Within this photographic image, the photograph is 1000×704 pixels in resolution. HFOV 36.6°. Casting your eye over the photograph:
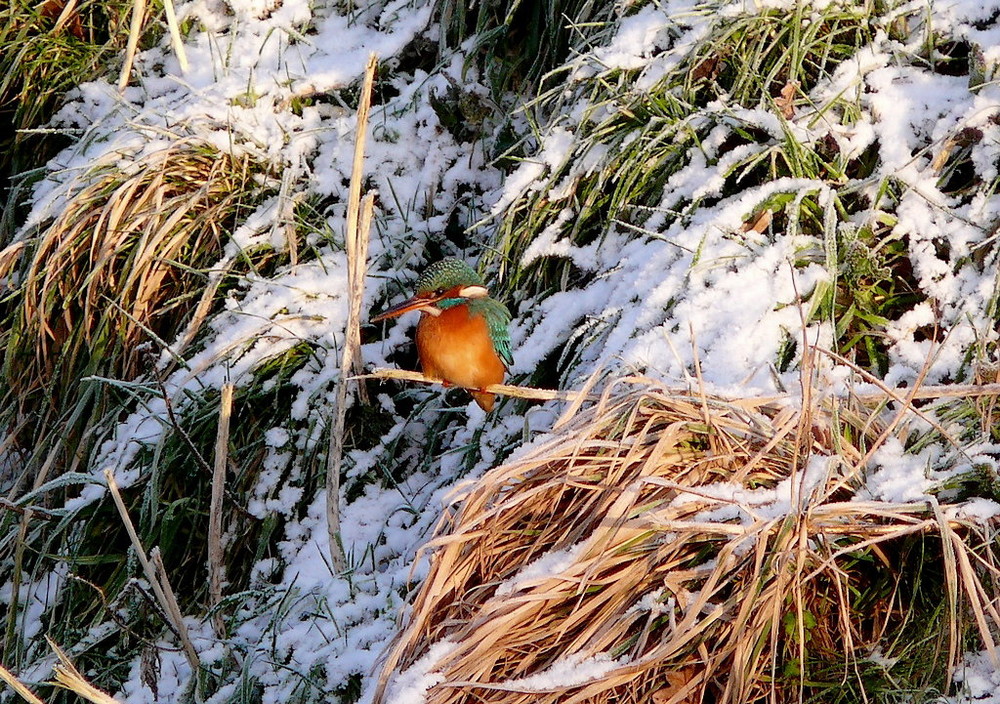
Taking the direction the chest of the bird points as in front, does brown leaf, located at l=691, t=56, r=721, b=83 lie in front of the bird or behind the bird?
behind

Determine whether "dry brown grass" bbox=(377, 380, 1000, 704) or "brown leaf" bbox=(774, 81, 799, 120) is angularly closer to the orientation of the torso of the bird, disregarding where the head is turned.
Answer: the dry brown grass

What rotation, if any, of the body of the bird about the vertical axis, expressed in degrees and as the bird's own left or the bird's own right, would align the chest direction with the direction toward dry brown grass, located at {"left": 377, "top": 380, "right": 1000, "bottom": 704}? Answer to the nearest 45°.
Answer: approximately 45° to the bird's own left

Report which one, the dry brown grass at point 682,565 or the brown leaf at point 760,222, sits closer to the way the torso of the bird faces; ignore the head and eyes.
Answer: the dry brown grass

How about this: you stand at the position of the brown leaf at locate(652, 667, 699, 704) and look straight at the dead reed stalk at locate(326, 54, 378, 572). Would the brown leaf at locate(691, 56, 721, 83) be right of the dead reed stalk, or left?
right

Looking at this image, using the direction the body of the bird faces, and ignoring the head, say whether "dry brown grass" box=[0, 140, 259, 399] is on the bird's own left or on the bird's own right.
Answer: on the bird's own right

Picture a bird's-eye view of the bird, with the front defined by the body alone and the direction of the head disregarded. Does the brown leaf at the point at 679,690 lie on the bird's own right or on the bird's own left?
on the bird's own left

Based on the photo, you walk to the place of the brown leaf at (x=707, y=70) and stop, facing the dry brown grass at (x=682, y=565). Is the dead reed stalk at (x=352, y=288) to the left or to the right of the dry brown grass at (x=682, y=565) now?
right

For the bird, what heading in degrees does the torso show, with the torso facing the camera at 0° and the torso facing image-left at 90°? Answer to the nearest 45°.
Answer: approximately 45°

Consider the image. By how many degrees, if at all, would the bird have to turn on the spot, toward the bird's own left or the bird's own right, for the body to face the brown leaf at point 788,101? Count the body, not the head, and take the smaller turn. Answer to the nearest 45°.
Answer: approximately 135° to the bird's own left
